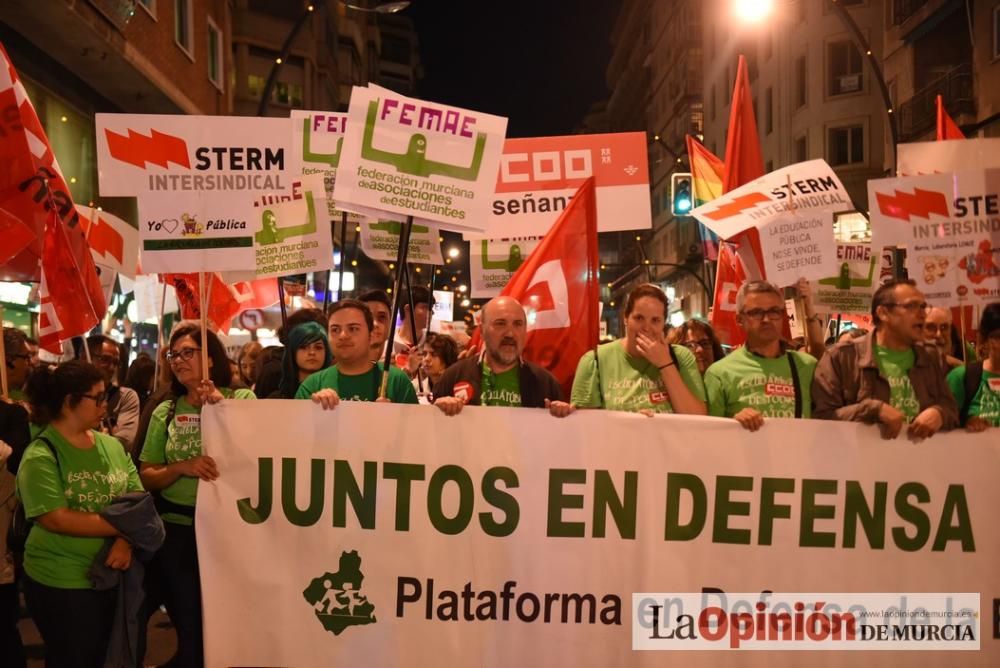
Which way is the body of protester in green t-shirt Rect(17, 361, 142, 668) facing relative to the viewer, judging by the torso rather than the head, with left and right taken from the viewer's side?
facing the viewer and to the right of the viewer

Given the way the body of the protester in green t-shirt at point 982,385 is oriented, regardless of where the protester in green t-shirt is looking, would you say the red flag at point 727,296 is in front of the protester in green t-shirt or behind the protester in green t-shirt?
behind

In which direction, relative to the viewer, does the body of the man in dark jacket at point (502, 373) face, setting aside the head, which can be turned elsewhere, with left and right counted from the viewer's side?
facing the viewer

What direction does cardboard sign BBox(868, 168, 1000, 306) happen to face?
toward the camera

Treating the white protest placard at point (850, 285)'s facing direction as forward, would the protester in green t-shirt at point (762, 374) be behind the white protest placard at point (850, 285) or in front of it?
in front

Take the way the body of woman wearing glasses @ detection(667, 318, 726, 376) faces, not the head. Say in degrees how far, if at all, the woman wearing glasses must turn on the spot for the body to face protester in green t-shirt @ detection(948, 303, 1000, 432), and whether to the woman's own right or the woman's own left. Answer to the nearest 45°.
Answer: approximately 90° to the woman's own left

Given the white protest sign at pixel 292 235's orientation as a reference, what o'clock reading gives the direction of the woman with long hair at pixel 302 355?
The woman with long hair is roughly at 12 o'clock from the white protest sign.

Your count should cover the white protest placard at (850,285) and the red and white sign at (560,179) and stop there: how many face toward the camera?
2

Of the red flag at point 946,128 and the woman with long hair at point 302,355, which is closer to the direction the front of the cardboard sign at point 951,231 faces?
the woman with long hair

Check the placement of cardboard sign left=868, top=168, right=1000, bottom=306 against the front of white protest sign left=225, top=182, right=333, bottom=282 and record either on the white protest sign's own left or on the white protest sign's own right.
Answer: on the white protest sign's own left

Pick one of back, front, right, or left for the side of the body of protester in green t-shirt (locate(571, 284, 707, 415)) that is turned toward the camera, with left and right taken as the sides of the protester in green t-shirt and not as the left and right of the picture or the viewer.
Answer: front

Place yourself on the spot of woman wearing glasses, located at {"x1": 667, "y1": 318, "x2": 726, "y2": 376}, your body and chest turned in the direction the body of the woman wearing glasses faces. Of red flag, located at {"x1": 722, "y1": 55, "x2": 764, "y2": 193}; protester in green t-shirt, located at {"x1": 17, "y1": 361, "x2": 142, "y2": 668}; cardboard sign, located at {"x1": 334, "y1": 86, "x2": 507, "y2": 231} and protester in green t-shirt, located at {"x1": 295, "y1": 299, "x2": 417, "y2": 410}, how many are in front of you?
3

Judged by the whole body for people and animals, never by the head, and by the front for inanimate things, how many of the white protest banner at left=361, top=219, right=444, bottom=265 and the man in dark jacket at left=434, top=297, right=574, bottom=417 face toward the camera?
2

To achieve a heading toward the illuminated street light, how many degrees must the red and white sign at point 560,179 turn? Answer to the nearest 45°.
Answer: approximately 135° to its left

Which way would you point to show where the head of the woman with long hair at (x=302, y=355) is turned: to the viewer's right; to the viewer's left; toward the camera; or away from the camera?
toward the camera

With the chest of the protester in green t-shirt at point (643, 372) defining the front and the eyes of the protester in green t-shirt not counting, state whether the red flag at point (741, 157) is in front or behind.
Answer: behind

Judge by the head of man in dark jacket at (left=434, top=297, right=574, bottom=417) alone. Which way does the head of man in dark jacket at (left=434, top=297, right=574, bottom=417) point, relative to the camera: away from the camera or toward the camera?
toward the camera

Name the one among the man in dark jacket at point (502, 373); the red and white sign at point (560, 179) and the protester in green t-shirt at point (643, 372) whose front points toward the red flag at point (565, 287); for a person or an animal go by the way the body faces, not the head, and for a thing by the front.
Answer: the red and white sign
